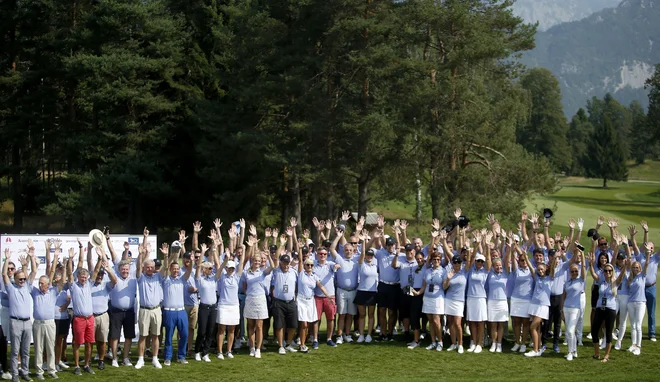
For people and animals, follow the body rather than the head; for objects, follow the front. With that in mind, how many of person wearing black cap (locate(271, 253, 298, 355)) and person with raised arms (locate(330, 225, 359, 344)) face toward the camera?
2

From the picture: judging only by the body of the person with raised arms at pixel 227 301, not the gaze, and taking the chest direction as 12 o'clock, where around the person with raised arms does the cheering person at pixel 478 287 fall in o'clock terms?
The cheering person is roughly at 9 o'clock from the person with raised arms.

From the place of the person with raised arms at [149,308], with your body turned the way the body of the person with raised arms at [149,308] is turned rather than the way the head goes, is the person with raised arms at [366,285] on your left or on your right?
on your left

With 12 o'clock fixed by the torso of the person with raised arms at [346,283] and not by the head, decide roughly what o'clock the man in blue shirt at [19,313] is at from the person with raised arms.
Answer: The man in blue shirt is roughly at 2 o'clock from the person with raised arms.

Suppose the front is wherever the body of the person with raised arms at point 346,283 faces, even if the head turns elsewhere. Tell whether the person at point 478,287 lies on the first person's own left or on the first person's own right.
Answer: on the first person's own left

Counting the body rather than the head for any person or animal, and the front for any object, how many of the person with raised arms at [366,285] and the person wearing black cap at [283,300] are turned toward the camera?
2

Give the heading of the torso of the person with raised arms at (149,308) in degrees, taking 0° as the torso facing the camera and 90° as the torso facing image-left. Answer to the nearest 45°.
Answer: approximately 0°

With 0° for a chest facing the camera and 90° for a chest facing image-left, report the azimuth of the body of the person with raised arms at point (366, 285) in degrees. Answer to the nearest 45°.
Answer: approximately 0°

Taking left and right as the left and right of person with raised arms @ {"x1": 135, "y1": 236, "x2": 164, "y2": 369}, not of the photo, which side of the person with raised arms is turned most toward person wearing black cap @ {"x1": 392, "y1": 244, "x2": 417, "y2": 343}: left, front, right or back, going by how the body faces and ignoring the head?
left
